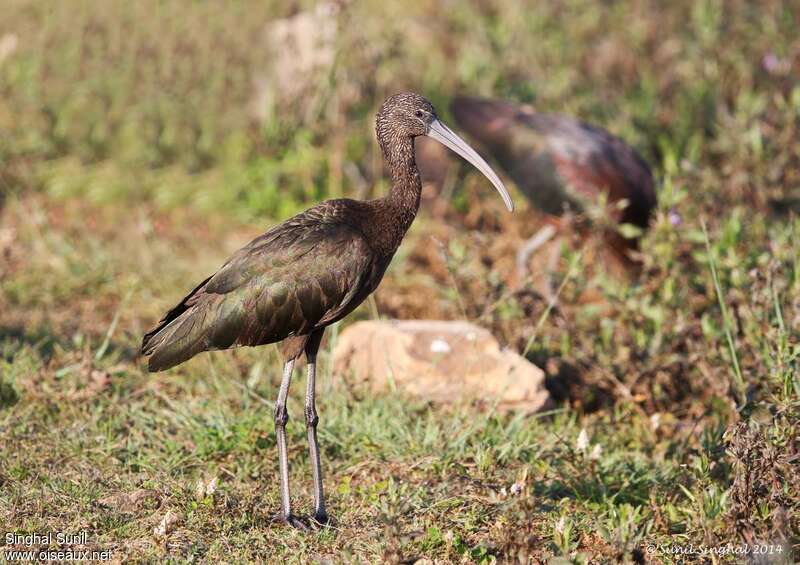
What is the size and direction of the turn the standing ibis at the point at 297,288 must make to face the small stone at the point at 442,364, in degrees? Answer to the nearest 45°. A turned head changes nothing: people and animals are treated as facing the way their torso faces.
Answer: approximately 45° to its left

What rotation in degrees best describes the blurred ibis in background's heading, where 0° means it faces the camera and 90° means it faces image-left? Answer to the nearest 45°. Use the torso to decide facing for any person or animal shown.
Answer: approximately 270°

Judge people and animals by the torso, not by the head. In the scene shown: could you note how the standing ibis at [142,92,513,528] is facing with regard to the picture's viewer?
facing to the right of the viewer

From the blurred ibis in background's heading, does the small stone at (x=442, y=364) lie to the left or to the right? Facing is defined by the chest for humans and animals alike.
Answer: on its right

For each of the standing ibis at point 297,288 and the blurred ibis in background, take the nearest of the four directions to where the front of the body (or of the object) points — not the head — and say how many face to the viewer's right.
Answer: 2

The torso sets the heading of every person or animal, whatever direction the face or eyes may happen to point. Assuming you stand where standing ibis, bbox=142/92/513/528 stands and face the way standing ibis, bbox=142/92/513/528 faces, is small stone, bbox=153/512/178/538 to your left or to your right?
on your right

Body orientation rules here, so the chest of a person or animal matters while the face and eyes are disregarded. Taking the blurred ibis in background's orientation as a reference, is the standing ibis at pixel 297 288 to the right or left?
on its right
